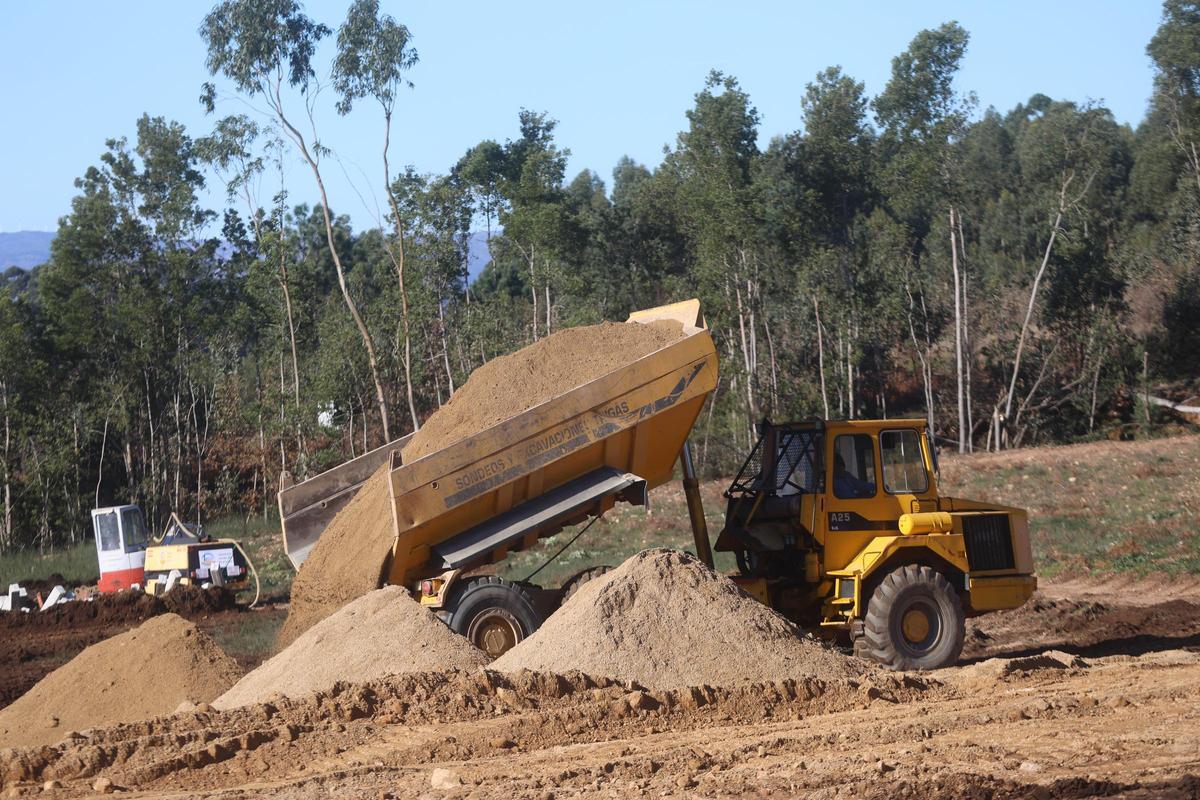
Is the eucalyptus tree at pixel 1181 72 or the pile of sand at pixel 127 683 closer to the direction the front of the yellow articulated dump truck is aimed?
the eucalyptus tree

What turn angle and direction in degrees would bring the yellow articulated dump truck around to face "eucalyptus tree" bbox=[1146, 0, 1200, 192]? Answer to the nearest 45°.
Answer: approximately 45° to its left

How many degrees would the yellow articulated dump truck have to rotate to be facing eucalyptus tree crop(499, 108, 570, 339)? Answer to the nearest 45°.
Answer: approximately 90° to its left

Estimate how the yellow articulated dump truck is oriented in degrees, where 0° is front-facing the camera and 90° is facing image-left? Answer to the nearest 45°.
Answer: approximately 270°

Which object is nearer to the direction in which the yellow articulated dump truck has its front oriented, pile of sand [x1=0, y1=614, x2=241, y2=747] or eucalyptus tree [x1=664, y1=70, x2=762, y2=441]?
the eucalyptus tree

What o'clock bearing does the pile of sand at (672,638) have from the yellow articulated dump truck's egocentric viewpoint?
The pile of sand is roughly at 4 o'clock from the yellow articulated dump truck.

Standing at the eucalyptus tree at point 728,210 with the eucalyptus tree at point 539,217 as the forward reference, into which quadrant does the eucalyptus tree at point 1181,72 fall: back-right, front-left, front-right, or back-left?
back-right

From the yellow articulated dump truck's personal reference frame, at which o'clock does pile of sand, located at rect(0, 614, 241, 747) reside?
The pile of sand is roughly at 6 o'clock from the yellow articulated dump truck.
